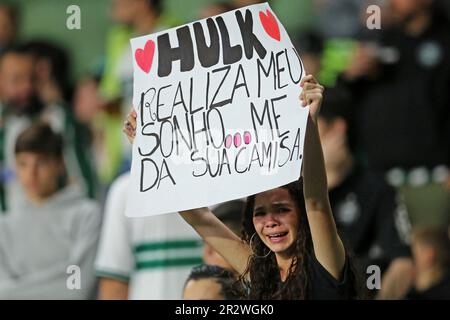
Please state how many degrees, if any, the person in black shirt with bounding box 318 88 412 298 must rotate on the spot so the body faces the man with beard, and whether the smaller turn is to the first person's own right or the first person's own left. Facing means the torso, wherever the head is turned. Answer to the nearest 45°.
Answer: approximately 45° to the first person's own right

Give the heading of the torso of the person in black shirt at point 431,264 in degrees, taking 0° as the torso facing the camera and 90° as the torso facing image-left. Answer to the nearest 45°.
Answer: approximately 45°

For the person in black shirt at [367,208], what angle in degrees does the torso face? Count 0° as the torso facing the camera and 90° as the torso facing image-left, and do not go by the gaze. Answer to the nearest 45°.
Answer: approximately 45°
